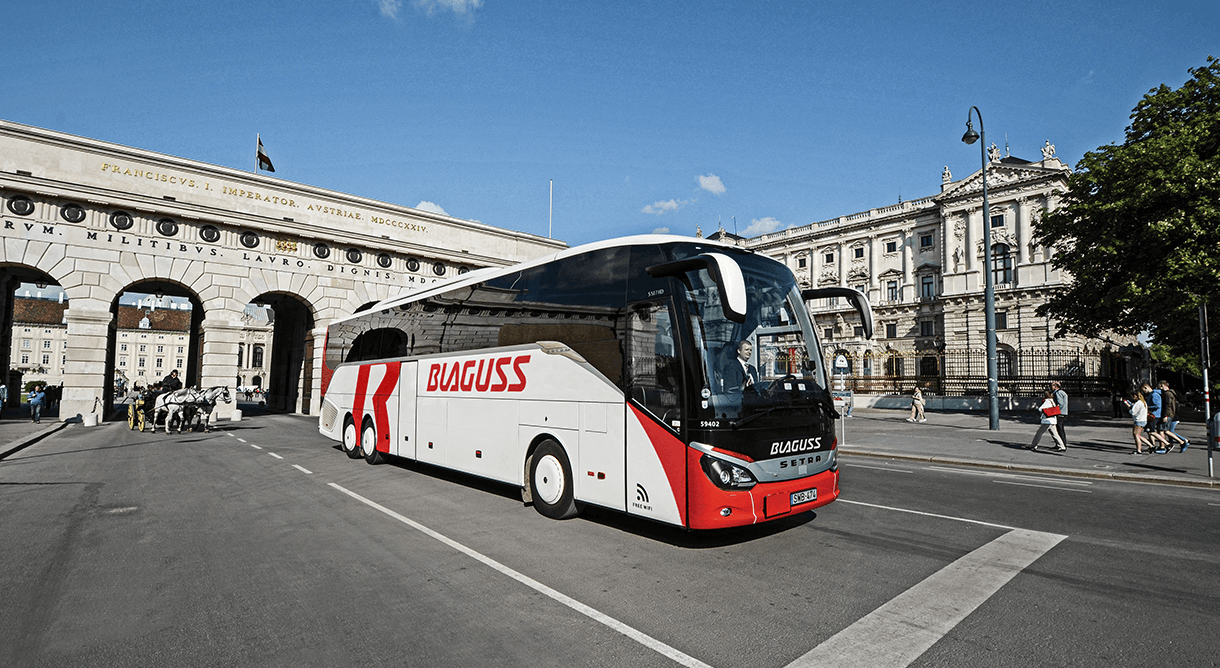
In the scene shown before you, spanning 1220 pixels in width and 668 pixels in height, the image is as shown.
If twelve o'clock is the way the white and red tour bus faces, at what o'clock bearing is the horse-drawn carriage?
The horse-drawn carriage is roughly at 6 o'clock from the white and red tour bus.

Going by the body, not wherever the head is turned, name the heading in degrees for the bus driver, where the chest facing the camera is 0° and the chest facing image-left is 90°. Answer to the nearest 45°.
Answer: approximately 315°

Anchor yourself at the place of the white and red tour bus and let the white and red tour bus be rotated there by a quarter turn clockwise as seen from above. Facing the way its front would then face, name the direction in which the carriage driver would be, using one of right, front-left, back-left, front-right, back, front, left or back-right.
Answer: right

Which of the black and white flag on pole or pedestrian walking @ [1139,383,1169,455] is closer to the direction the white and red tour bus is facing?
the pedestrian walking

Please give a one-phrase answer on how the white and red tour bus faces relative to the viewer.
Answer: facing the viewer and to the right of the viewer

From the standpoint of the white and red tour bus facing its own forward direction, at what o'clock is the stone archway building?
The stone archway building is roughly at 6 o'clock from the white and red tour bus.

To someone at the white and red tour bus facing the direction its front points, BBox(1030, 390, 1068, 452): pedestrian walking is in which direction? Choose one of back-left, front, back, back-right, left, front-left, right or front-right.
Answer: left

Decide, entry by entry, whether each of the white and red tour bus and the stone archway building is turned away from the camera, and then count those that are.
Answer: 0

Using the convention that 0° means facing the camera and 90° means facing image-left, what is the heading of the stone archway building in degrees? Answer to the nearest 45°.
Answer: approximately 315°

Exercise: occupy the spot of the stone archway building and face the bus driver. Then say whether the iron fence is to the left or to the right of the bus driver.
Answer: left

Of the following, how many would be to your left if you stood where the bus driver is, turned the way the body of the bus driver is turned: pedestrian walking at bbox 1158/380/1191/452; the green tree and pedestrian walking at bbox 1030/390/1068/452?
3

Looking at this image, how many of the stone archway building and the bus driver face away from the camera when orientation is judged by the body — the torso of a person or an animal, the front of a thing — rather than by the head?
0

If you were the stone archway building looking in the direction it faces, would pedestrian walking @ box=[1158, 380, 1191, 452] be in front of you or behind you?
in front
